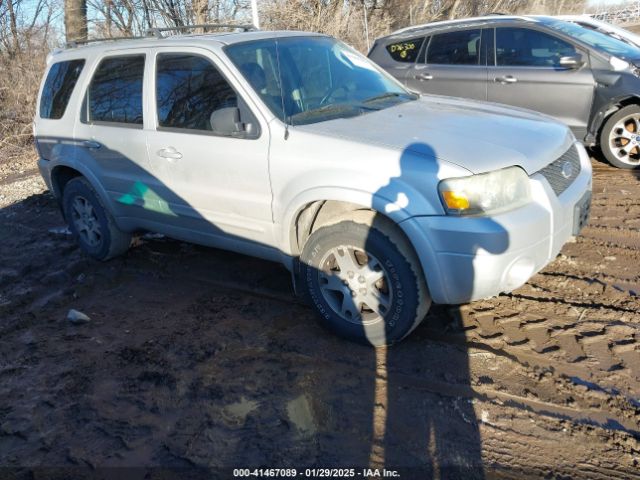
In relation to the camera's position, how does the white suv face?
facing the viewer and to the right of the viewer
